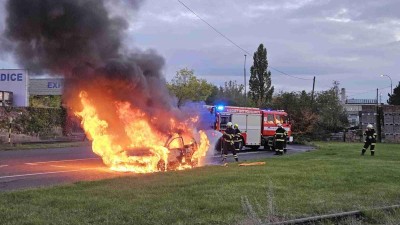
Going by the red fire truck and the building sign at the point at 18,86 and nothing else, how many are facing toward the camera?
1

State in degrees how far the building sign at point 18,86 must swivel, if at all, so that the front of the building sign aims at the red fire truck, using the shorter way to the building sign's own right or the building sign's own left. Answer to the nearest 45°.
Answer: approximately 45° to the building sign's own left

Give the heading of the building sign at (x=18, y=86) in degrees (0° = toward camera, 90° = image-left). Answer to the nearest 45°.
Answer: approximately 0°

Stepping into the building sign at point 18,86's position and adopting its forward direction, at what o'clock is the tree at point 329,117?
The tree is roughly at 9 o'clock from the building sign.
